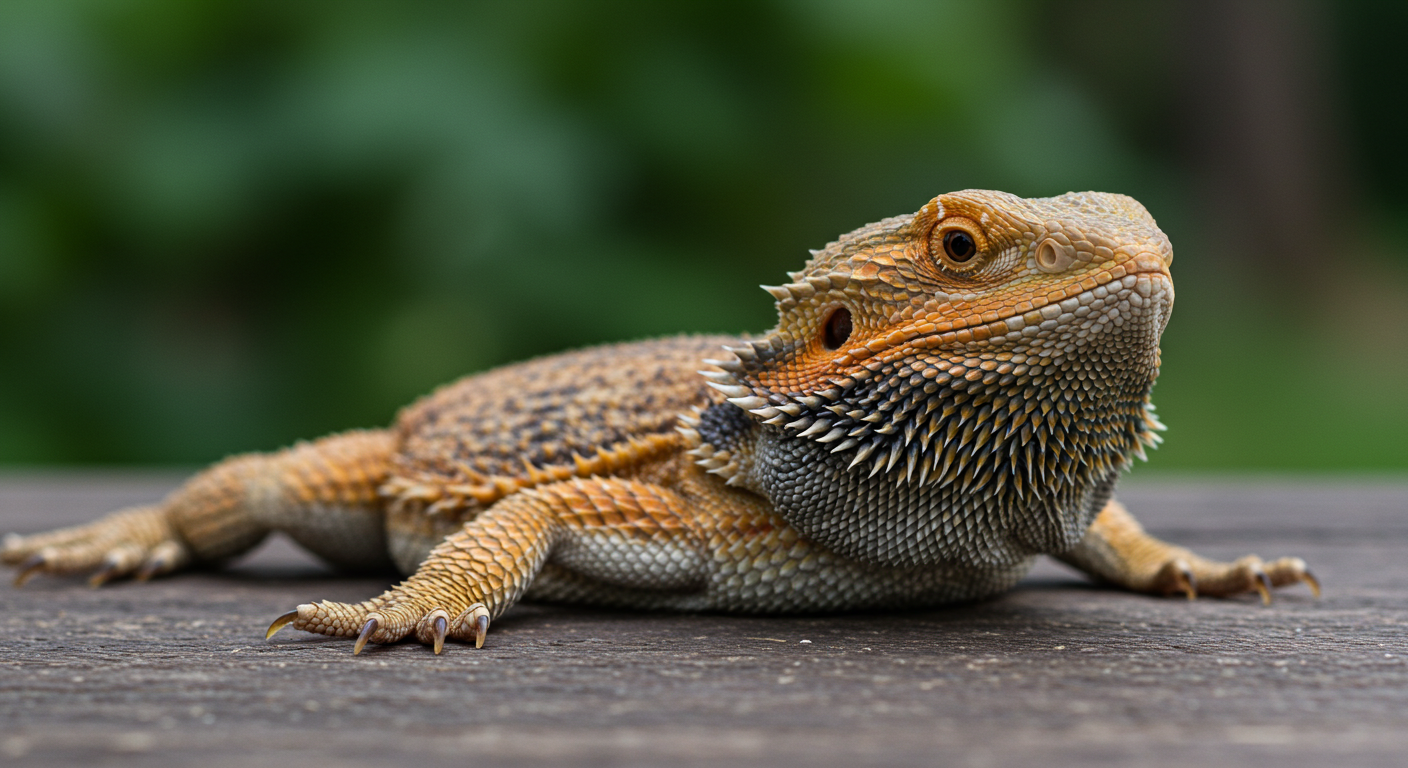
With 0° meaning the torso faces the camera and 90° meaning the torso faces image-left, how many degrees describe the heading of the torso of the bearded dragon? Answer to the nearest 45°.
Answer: approximately 315°
